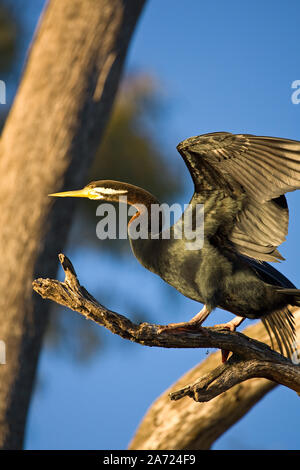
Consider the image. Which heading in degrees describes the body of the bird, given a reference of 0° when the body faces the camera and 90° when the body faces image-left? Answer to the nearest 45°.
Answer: approximately 90°

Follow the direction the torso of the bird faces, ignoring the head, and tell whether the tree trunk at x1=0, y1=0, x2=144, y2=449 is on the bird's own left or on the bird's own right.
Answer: on the bird's own right

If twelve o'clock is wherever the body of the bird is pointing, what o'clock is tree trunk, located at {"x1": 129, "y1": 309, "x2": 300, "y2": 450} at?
The tree trunk is roughly at 3 o'clock from the bird.
